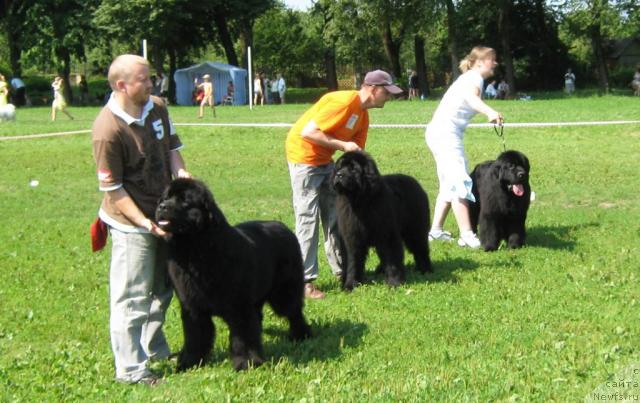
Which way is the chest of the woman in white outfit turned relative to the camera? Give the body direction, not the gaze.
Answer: to the viewer's right

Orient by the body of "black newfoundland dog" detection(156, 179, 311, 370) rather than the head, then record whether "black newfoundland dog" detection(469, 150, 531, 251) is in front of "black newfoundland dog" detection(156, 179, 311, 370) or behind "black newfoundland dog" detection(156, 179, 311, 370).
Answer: behind

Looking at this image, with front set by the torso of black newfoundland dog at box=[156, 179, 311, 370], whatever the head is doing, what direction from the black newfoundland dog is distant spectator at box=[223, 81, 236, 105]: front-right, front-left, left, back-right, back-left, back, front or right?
back-right

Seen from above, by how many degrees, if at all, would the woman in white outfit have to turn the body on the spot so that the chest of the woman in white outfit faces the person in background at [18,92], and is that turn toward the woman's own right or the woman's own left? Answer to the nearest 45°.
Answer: approximately 135° to the woman's own left

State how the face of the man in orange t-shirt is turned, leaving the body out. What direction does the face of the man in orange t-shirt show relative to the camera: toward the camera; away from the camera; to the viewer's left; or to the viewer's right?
to the viewer's right

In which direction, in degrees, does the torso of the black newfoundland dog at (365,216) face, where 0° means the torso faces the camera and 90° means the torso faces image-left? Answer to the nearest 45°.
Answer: approximately 45°

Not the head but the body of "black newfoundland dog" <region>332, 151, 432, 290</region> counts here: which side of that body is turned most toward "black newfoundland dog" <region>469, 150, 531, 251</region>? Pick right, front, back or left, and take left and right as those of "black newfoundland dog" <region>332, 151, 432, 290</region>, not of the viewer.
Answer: back

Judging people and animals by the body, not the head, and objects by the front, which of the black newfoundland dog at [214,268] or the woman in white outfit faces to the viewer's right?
the woman in white outfit

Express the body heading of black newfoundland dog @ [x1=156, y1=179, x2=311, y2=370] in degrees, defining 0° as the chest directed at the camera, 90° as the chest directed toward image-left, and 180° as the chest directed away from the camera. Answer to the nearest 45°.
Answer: approximately 45°

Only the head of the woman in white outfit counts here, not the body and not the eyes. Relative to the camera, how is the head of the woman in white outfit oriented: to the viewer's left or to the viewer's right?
to the viewer's right

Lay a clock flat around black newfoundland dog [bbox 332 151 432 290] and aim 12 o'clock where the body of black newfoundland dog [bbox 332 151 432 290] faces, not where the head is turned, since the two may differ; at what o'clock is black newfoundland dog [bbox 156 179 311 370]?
black newfoundland dog [bbox 156 179 311 370] is roughly at 11 o'clock from black newfoundland dog [bbox 332 151 432 290].

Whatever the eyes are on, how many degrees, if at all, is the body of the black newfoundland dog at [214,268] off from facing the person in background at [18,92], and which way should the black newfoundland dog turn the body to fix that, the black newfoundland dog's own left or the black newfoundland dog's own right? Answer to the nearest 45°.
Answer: approximately 135° to the black newfoundland dog's own right
